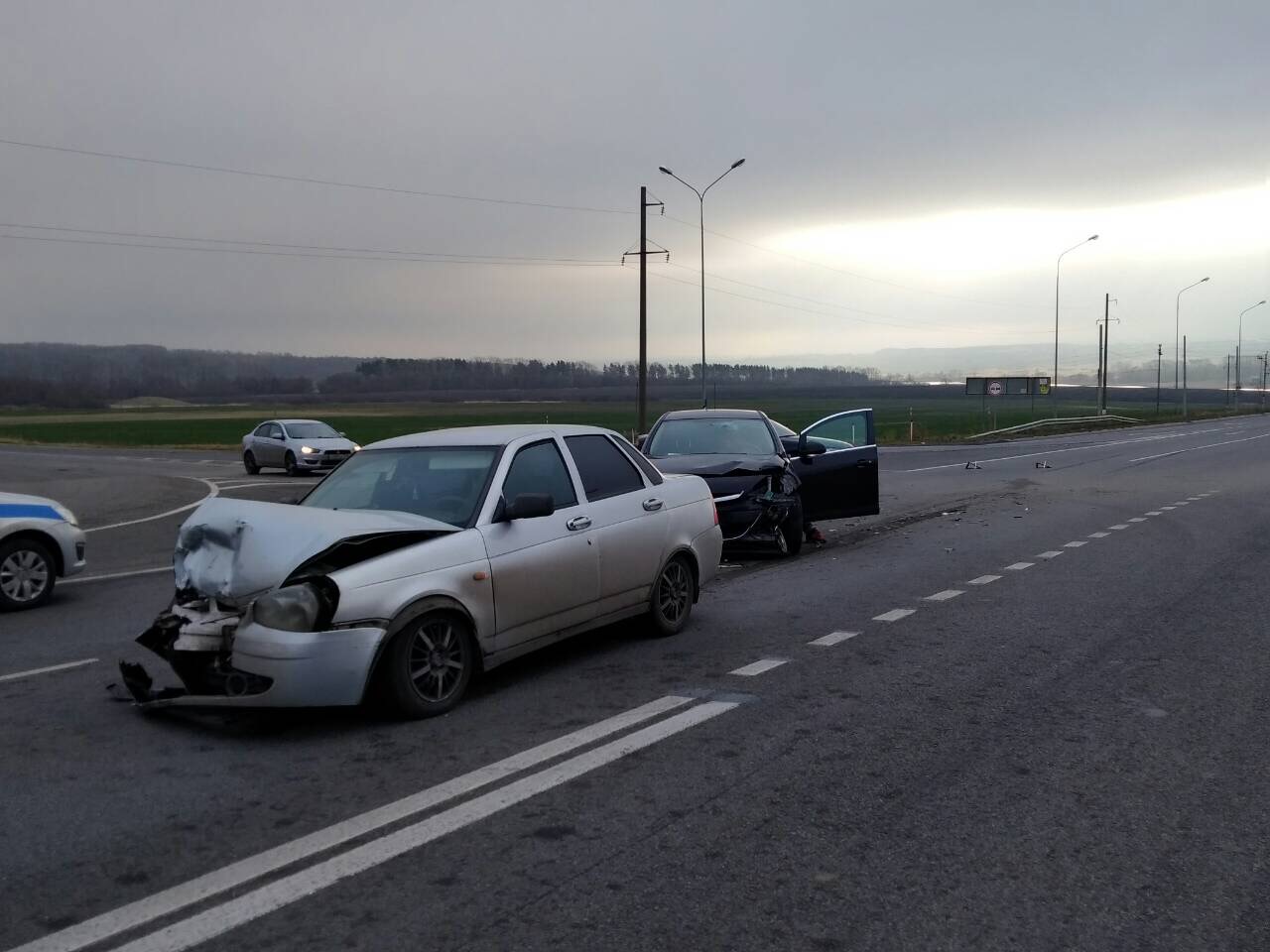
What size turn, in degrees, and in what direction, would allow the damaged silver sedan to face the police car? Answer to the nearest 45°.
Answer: approximately 90° to its right

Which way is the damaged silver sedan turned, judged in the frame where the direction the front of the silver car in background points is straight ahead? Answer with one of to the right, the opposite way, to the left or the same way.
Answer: to the right

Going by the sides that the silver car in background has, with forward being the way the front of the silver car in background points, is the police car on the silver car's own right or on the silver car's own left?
on the silver car's own right

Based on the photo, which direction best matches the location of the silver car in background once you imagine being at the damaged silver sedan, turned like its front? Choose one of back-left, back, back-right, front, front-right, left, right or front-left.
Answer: back-right

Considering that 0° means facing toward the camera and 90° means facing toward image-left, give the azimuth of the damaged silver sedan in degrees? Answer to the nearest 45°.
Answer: approximately 45°

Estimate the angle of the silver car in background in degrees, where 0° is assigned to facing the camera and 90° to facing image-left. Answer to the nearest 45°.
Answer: approximately 315°
